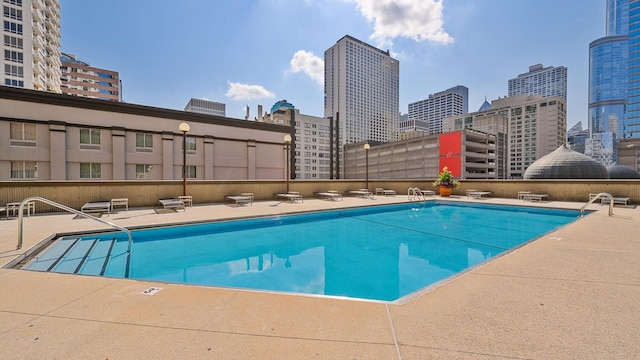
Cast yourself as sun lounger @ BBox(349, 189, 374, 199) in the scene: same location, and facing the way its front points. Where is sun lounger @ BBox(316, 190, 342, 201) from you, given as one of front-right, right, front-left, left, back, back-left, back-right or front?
right

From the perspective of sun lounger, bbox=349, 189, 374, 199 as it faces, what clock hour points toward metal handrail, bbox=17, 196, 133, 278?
The metal handrail is roughly at 2 o'clock from the sun lounger.

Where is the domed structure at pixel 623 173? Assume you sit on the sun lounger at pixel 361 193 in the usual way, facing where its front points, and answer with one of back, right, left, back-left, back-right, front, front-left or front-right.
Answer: left

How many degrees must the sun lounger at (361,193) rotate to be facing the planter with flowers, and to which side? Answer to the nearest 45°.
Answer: approximately 45° to its left

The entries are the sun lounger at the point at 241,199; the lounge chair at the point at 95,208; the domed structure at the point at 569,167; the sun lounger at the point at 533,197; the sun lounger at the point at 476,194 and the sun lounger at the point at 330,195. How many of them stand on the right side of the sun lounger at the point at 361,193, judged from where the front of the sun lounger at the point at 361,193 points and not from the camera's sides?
3

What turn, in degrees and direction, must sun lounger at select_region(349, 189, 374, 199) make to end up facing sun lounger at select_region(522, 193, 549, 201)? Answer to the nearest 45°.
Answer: approximately 45° to its left

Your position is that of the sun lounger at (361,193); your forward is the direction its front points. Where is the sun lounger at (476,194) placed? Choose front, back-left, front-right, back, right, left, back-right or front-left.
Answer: front-left

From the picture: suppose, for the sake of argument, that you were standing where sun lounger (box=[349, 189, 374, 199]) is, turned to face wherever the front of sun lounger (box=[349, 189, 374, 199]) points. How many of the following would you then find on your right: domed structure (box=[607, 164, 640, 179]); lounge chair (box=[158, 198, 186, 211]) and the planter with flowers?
1

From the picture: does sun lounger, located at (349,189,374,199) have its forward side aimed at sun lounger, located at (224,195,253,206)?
no

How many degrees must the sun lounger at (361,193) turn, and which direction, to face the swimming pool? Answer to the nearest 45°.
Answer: approximately 45° to its right

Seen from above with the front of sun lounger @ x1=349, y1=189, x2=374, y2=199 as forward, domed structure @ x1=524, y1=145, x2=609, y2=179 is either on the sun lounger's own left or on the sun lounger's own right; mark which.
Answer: on the sun lounger's own left

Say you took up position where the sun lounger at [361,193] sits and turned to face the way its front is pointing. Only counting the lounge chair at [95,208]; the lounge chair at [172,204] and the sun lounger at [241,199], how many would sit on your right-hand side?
3

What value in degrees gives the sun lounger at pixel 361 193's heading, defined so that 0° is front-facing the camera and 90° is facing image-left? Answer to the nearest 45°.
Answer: approximately 315°

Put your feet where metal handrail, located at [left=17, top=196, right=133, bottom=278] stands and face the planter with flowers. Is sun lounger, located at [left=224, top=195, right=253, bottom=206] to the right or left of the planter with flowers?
left

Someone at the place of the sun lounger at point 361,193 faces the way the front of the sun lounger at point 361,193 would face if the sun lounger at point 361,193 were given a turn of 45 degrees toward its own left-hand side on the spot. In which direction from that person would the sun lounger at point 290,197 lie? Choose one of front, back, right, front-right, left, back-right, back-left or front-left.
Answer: back-right

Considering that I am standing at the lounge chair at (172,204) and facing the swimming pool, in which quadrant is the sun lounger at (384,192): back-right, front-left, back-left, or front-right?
front-left

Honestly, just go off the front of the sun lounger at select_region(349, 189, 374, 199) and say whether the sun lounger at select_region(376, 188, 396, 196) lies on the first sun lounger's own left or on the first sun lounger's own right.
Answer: on the first sun lounger's own left
